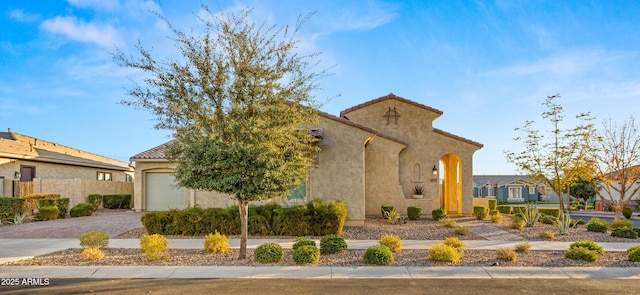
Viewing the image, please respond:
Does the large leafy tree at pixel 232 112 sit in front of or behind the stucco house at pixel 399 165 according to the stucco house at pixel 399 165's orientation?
in front

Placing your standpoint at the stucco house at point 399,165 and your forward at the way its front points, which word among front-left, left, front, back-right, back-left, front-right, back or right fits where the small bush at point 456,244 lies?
front

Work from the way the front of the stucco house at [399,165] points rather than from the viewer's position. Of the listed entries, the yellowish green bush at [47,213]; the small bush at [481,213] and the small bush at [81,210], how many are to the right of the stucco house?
2

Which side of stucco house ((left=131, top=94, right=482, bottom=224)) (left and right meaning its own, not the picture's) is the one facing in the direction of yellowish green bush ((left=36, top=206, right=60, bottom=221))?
right

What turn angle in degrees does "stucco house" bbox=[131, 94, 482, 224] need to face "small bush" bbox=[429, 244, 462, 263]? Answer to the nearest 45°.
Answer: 0° — it already faces it

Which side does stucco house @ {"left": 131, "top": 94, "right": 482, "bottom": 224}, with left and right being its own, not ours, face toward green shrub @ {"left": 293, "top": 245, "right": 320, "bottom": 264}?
front

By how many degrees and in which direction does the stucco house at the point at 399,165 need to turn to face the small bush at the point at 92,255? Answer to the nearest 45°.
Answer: approximately 45° to its right

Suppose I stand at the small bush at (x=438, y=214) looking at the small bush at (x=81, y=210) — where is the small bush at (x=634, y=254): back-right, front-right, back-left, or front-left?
back-left

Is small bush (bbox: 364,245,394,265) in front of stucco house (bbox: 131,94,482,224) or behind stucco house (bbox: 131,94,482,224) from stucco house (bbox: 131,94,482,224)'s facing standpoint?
in front

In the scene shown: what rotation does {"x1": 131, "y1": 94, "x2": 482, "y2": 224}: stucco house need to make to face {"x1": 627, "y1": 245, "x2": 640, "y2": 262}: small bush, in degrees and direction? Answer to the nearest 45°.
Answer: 0° — it already faces it

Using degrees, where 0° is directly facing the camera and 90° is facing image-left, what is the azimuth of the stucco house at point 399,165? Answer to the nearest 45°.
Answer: approximately 0°
